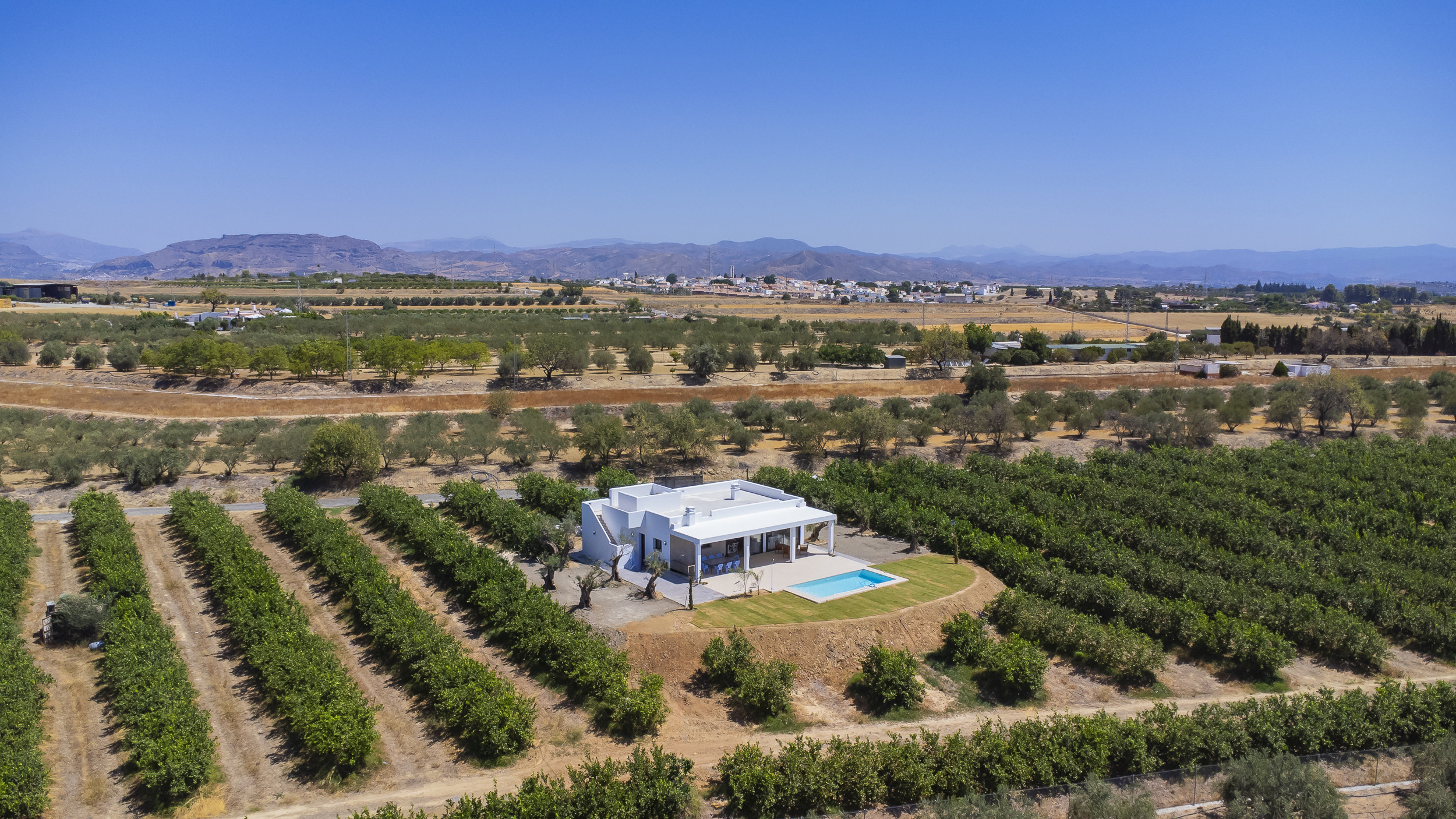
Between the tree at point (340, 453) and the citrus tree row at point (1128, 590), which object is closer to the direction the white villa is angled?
the citrus tree row

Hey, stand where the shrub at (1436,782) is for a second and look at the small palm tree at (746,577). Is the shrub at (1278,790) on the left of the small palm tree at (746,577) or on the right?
left

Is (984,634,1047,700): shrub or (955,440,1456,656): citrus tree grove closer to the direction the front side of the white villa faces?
the shrub

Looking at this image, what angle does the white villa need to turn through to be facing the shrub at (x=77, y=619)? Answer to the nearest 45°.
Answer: approximately 135° to its right

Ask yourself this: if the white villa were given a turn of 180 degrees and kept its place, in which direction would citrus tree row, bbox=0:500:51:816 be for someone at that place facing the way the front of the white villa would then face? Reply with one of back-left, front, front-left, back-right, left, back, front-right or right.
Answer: left

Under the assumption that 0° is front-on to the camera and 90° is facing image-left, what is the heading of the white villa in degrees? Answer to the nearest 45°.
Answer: approximately 315°

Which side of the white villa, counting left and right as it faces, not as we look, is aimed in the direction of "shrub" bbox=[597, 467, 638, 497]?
back

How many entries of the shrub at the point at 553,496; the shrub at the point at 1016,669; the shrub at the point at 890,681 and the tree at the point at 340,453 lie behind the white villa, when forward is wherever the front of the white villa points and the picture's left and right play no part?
2

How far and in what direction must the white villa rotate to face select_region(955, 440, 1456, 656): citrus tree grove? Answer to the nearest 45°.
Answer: approximately 45° to its left

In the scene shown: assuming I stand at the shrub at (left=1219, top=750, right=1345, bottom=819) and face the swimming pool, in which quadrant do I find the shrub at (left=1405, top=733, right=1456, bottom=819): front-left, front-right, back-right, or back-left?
back-right

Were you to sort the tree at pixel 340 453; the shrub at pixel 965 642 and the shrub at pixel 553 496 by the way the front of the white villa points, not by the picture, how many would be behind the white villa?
2

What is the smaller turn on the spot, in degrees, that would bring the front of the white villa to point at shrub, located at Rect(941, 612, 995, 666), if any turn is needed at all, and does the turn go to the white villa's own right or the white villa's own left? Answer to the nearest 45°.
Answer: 0° — it already faces it

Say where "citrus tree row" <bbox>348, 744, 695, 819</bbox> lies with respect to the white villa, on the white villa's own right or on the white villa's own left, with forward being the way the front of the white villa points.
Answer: on the white villa's own right

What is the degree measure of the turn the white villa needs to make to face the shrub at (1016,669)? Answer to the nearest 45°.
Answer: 0° — it already faces it
